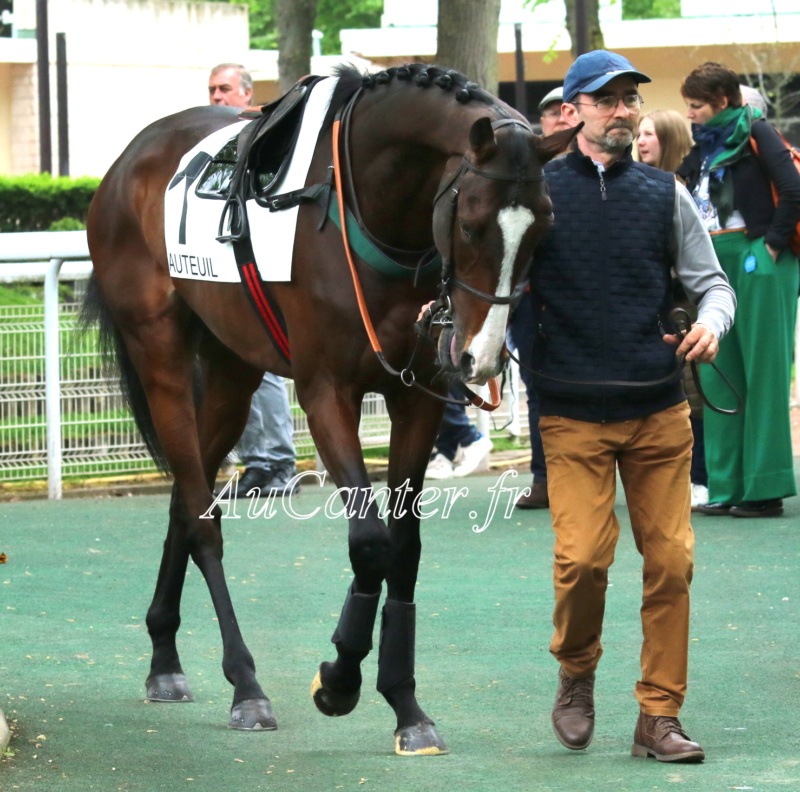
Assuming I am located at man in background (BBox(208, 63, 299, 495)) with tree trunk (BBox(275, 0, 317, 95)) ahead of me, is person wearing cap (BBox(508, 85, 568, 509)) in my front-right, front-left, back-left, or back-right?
back-right

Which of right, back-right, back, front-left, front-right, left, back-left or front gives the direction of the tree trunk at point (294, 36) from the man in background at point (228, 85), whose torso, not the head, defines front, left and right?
back-right

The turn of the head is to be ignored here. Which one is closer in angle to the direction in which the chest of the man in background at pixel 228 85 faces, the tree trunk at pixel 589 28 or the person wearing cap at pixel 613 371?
the person wearing cap

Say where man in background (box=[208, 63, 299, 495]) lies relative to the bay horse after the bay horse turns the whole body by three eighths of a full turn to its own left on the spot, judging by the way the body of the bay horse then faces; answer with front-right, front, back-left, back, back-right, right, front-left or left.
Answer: front

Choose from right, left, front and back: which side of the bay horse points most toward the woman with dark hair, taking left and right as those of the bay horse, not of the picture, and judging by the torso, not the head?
left

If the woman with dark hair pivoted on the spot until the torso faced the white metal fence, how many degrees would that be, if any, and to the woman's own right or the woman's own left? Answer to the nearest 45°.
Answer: approximately 45° to the woman's own right

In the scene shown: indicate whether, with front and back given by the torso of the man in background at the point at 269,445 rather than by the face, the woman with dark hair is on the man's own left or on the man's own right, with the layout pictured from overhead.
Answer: on the man's own left
